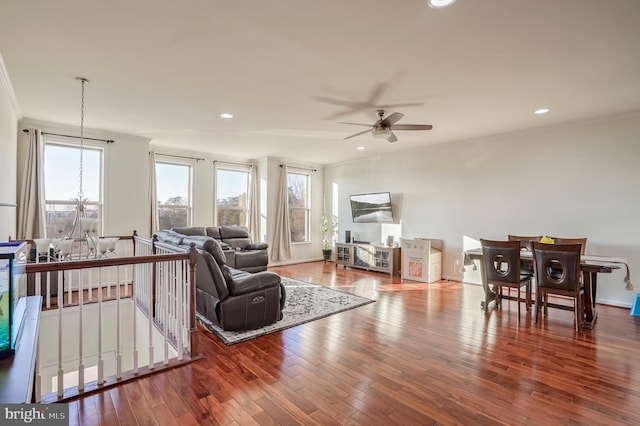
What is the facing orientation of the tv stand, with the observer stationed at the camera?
facing the viewer and to the left of the viewer

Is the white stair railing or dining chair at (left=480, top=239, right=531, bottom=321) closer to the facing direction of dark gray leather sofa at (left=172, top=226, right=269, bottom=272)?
the dining chair

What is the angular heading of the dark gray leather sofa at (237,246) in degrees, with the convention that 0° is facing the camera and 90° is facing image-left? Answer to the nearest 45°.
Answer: approximately 315°

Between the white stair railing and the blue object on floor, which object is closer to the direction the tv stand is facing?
the white stair railing

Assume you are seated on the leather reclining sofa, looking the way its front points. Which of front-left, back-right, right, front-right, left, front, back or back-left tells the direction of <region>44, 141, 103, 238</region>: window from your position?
left

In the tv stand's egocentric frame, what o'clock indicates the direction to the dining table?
The dining table is roughly at 9 o'clock from the tv stand.

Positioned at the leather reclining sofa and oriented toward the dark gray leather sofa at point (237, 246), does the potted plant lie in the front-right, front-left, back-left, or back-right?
front-right

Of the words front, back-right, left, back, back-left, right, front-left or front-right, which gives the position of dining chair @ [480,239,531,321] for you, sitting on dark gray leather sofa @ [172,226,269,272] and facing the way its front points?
front

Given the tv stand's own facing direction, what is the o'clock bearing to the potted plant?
The potted plant is roughly at 3 o'clock from the tv stand.

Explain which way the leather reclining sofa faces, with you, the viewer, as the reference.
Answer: facing away from the viewer and to the right of the viewer

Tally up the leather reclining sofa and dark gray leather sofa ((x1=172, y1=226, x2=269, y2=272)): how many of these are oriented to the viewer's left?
0

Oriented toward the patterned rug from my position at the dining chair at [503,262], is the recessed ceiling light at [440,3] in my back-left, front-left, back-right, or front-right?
front-left

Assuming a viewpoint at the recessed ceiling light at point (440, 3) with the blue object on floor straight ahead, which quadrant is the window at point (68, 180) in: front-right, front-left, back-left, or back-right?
back-left

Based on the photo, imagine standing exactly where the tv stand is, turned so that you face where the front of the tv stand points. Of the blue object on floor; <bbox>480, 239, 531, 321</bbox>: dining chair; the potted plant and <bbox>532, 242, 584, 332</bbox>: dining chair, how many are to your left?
3

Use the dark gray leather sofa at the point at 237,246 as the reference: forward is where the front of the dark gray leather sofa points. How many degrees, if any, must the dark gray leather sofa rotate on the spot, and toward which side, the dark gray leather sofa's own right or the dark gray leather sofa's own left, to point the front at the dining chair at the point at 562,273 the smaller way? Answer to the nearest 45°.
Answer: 0° — it already faces it

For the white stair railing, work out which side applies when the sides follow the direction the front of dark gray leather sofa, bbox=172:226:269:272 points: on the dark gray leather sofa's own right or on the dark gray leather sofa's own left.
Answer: on the dark gray leather sofa's own right
